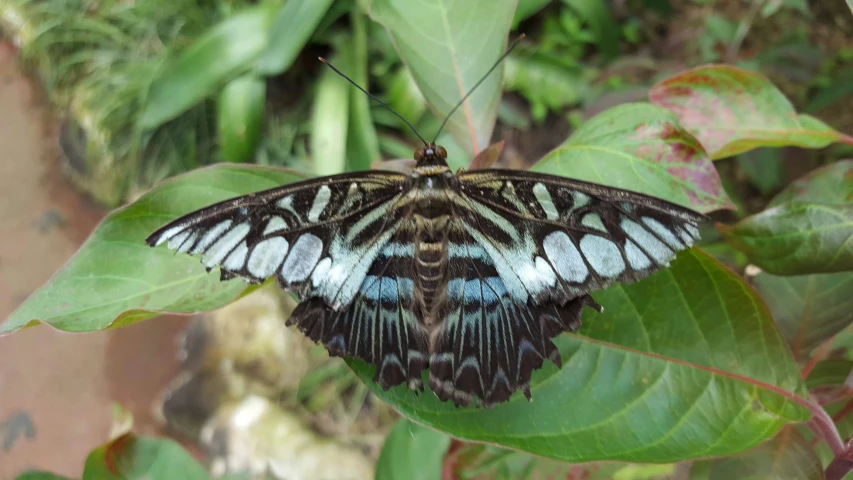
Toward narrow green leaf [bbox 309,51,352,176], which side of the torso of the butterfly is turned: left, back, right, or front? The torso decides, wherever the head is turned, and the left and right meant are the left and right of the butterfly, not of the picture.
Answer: front

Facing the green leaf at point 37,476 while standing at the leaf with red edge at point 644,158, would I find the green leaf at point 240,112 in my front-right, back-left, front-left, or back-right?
front-right

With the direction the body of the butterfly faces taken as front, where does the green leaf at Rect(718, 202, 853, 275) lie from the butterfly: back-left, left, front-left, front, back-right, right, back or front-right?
right

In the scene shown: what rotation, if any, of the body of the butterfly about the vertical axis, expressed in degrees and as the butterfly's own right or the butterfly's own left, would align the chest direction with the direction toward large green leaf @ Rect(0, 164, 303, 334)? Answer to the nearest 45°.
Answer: approximately 90° to the butterfly's own left

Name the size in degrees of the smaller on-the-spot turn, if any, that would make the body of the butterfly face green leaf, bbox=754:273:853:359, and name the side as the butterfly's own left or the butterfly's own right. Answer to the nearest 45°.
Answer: approximately 90° to the butterfly's own right

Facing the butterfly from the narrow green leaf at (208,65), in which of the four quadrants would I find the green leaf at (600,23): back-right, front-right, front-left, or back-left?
front-left

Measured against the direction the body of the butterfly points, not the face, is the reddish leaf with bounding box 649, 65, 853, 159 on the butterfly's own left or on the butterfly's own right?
on the butterfly's own right

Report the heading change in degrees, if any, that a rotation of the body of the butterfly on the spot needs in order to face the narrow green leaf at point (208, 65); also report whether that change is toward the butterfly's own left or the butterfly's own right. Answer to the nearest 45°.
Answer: approximately 45° to the butterfly's own left

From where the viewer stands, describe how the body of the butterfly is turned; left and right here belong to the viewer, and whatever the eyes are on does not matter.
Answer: facing away from the viewer

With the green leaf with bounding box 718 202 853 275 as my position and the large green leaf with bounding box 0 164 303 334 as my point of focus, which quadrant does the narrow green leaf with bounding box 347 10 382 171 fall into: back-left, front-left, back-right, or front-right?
front-right
